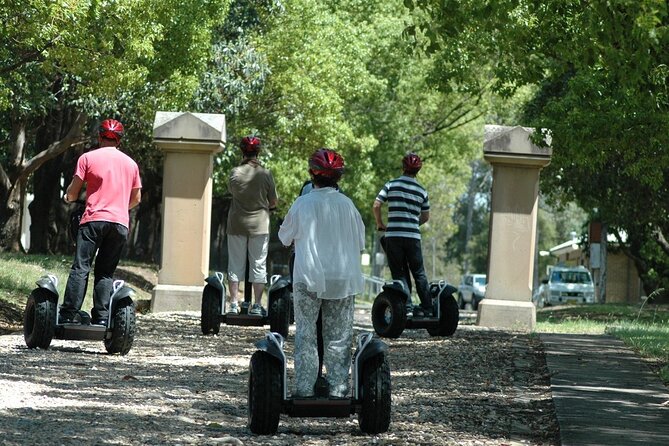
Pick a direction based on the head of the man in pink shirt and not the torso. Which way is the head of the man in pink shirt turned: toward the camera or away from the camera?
away from the camera

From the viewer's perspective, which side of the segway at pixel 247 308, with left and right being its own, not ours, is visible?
back

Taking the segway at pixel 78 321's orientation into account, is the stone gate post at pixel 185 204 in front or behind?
in front

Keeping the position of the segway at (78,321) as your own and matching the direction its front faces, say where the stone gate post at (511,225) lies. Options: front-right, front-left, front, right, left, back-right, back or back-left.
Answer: front-right

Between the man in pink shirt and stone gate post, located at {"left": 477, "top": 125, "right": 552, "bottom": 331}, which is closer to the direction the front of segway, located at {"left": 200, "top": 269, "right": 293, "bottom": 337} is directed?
the stone gate post

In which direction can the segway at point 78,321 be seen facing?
away from the camera

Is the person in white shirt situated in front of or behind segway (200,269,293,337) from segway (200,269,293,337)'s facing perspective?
behind

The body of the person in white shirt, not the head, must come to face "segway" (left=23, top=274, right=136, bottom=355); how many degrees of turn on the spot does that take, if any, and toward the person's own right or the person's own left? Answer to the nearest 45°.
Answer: approximately 45° to the person's own left

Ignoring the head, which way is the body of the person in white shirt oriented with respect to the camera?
away from the camera

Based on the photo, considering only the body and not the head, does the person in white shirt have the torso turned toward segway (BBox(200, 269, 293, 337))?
yes

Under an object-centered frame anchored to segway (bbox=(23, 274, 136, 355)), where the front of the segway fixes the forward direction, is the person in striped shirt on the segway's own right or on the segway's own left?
on the segway's own right

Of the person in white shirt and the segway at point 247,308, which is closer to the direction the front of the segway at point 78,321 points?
the segway
